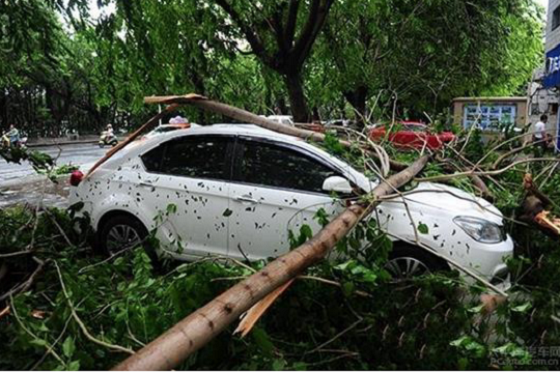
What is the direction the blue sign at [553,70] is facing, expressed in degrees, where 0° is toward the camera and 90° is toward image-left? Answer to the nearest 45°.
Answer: approximately 45°

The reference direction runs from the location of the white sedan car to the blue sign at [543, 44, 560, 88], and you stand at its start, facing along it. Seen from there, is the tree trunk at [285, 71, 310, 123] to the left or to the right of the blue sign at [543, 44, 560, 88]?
left
